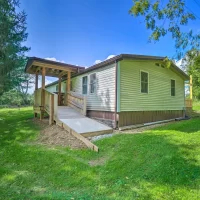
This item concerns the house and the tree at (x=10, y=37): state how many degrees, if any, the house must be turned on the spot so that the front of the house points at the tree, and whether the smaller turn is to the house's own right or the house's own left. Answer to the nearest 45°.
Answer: approximately 45° to the house's own right

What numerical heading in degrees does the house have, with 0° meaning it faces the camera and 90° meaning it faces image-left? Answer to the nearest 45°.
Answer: approximately 45°

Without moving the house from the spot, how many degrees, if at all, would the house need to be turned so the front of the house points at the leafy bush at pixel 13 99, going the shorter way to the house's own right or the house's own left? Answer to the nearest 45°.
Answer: approximately 90° to the house's own right

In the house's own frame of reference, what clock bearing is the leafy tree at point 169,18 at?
The leafy tree is roughly at 10 o'clock from the house.

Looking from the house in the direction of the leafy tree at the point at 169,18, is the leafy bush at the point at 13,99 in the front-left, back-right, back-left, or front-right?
back-right
